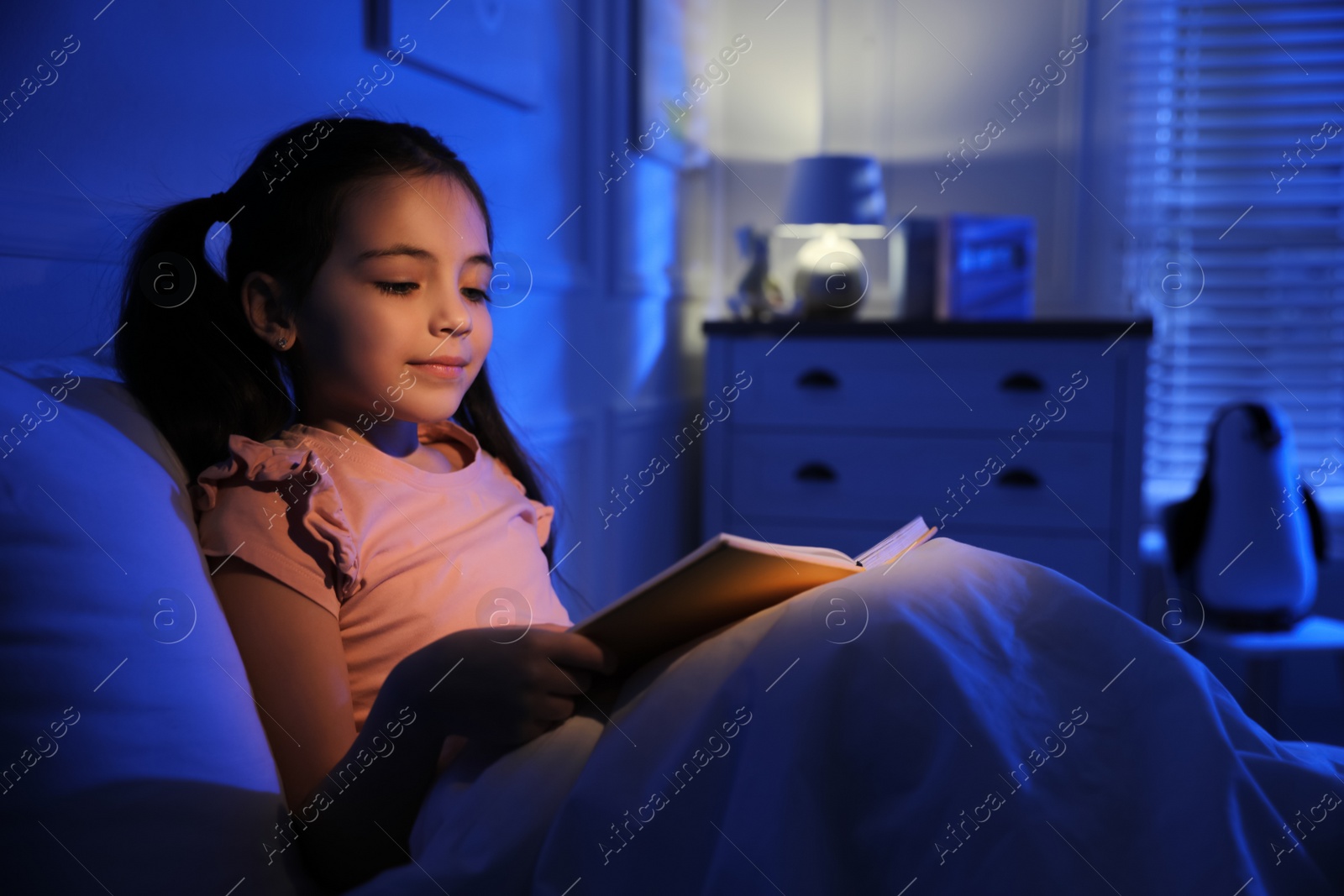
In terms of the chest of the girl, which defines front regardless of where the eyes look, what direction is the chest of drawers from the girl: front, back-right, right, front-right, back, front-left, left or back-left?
left

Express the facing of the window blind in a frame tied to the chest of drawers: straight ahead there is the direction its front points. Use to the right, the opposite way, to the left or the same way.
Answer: the same way

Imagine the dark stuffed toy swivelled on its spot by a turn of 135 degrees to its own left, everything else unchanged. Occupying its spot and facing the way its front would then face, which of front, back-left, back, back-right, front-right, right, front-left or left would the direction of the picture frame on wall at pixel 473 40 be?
back-left

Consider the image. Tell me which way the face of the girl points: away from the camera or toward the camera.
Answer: toward the camera

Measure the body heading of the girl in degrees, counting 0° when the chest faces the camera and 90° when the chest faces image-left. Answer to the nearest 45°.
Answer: approximately 315°

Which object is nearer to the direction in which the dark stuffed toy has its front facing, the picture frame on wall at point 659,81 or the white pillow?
the white pillow

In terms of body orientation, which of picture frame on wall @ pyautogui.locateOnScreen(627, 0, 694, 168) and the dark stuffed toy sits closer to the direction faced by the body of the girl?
the dark stuffed toy

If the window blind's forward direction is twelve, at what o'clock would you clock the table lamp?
The table lamp is roughly at 2 o'clock from the window blind.

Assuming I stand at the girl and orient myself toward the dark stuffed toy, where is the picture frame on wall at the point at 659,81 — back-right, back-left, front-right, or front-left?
front-left

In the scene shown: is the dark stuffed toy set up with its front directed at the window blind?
no

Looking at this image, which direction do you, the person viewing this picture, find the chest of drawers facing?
facing the viewer

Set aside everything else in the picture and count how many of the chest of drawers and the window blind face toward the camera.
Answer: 2

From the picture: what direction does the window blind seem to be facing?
toward the camera

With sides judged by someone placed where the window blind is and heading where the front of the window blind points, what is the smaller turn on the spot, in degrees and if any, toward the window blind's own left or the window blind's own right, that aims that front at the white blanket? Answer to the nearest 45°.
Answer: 0° — it already faces it

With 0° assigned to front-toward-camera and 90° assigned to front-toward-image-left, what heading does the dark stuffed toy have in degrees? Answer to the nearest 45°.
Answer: approximately 315°

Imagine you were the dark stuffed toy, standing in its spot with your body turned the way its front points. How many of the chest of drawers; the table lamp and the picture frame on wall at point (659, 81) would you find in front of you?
0

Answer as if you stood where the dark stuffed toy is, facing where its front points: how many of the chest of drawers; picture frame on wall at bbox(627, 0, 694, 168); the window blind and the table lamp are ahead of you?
0
